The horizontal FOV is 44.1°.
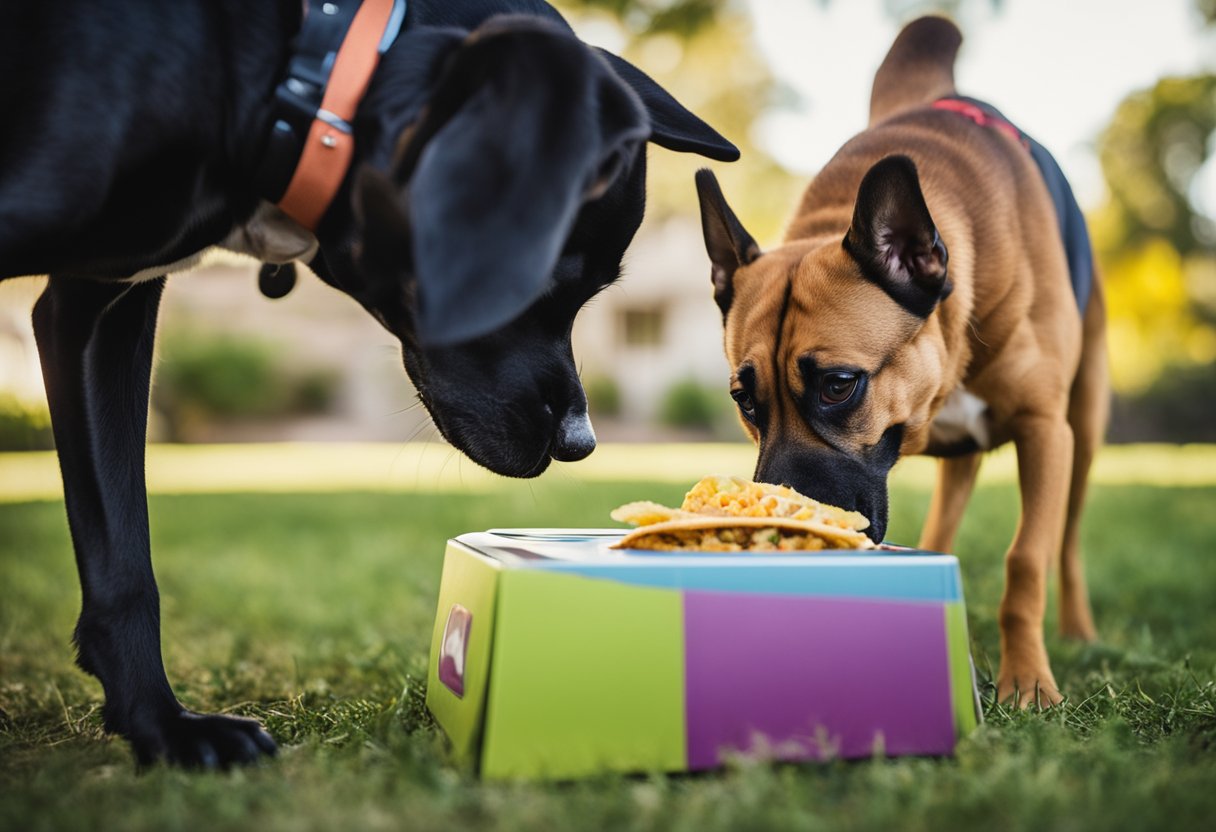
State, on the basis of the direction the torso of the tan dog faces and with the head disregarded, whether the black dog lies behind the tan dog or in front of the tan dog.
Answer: in front

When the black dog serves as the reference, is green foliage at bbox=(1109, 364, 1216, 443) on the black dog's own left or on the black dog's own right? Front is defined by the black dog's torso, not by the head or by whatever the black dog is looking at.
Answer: on the black dog's own left

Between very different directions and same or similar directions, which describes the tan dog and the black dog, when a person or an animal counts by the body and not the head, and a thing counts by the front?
very different directions

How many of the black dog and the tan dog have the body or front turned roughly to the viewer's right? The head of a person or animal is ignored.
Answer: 1

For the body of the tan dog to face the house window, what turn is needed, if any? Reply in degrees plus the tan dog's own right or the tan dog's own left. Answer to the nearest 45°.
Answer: approximately 135° to the tan dog's own right

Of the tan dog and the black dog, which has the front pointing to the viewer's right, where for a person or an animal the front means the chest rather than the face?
the black dog

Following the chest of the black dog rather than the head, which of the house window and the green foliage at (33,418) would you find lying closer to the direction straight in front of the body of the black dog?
the house window

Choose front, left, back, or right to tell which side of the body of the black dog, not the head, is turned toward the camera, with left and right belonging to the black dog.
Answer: right

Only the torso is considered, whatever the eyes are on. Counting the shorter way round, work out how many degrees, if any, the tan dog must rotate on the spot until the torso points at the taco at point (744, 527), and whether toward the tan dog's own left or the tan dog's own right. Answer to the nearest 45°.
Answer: approximately 45° to the tan dog's own left
